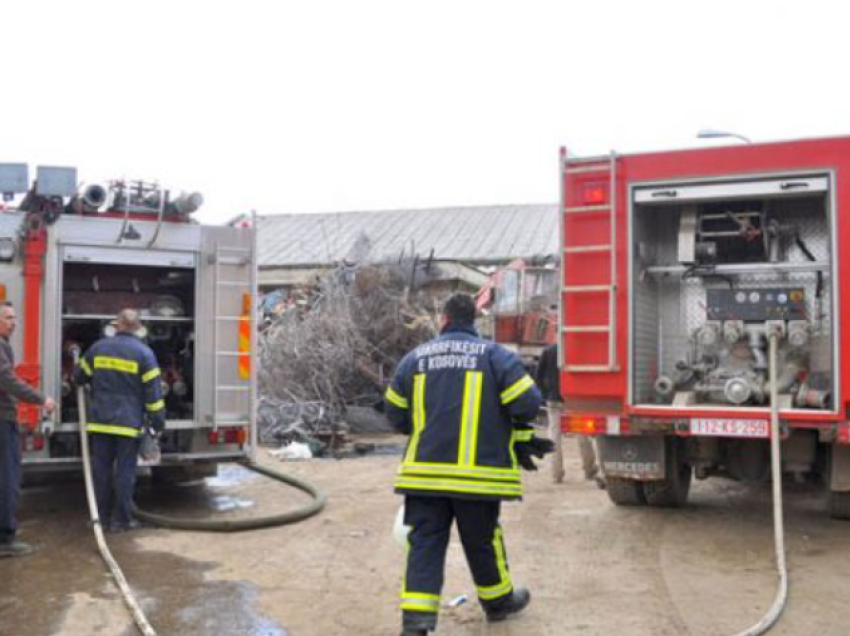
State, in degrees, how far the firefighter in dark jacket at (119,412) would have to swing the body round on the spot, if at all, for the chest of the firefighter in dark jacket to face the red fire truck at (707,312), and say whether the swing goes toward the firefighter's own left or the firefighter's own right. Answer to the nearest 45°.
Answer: approximately 90° to the firefighter's own right

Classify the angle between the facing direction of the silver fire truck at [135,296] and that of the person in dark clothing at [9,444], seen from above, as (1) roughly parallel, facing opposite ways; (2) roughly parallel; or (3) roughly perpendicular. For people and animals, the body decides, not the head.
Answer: roughly perpendicular

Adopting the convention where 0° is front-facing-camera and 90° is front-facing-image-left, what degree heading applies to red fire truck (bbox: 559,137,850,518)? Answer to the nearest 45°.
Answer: approximately 180°

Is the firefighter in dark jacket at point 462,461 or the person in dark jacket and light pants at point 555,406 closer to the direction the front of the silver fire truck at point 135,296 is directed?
the person in dark jacket and light pants

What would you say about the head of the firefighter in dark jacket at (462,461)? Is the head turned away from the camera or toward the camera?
away from the camera

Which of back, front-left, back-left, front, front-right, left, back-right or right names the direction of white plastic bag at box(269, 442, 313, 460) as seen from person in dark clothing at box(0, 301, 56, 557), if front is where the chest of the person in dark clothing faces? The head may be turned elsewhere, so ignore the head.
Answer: front-left

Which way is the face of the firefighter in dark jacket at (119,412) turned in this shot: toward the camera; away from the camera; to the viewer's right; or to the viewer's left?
away from the camera

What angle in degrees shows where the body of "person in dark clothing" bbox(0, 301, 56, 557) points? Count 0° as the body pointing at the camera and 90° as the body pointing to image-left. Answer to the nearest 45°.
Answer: approximately 270°

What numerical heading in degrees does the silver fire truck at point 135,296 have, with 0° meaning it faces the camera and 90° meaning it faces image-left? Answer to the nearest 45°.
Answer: approximately 180°

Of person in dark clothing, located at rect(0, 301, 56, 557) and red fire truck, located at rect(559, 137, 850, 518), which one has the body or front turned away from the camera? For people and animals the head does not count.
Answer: the red fire truck

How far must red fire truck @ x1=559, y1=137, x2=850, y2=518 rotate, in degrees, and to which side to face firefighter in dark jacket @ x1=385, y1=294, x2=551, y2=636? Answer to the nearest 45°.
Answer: approximately 180°

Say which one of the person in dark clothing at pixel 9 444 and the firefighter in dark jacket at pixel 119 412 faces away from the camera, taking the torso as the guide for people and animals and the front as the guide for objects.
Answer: the firefighter in dark jacket

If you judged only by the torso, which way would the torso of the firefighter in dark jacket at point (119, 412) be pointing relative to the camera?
away from the camera

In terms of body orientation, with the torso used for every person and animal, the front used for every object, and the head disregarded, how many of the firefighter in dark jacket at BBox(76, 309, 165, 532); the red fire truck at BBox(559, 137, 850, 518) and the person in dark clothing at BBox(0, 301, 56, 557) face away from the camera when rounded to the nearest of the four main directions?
2

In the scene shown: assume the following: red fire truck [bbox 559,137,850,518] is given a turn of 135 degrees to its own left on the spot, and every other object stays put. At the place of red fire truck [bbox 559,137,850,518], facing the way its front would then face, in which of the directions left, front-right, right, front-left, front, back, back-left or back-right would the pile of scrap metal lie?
right

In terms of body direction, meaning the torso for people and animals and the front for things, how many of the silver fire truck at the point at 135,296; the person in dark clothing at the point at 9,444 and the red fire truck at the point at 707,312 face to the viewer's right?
1
